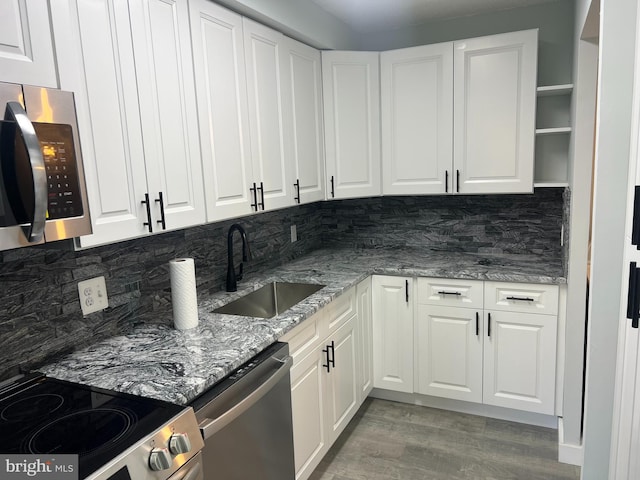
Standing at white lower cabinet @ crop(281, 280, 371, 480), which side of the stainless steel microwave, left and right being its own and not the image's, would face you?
left

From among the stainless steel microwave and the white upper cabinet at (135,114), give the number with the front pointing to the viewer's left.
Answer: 0

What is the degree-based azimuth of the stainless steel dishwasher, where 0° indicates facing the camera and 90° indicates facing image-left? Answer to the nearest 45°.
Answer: approximately 315°

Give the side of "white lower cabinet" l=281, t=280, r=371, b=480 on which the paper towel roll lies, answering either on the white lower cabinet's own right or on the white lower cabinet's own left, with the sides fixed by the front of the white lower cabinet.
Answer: on the white lower cabinet's own right

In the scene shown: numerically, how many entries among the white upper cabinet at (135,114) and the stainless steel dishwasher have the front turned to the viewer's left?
0

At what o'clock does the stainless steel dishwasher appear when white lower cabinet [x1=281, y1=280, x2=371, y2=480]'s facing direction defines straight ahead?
The stainless steel dishwasher is roughly at 2 o'clock from the white lower cabinet.

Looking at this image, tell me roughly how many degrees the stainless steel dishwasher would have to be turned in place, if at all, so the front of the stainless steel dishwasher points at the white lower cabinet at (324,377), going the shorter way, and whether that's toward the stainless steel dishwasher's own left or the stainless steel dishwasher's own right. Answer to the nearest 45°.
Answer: approximately 90° to the stainless steel dishwasher's own left
